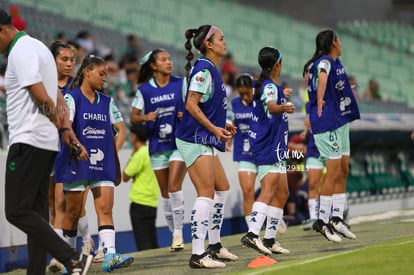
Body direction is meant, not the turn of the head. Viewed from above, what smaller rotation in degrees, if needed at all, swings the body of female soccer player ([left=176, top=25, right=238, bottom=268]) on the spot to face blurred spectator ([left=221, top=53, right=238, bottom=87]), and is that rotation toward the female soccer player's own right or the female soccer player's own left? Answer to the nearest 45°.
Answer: approximately 90° to the female soccer player's own left

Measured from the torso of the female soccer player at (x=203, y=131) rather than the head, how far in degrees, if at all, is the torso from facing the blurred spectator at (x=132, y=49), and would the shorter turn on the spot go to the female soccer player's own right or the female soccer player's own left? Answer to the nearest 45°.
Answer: approximately 90° to the female soccer player's own left

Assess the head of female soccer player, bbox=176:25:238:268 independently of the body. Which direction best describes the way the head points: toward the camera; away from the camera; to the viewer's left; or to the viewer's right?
to the viewer's right

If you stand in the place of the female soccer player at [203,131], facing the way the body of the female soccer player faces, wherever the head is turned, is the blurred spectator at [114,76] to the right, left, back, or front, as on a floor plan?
left

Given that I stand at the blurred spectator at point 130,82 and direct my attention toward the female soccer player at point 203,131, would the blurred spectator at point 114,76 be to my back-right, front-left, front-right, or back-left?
back-right

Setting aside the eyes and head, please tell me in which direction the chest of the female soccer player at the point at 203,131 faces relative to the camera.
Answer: to the viewer's right

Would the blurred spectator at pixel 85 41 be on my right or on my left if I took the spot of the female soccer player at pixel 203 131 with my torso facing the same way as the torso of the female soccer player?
on my left

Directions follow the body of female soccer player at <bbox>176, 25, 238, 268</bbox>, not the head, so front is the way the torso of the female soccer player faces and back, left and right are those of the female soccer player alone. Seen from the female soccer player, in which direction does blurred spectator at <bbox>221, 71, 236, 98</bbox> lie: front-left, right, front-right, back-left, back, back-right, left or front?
left
